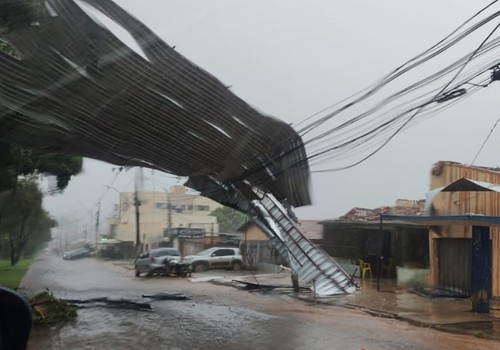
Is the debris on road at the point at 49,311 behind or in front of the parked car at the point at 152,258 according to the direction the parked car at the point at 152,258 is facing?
in front

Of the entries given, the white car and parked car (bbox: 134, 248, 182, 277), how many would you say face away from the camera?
0

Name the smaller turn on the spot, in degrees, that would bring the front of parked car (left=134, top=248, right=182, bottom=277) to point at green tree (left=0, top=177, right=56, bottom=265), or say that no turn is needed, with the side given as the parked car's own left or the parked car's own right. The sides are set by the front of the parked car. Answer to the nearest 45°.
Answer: approximately 45° to the parked car's own right

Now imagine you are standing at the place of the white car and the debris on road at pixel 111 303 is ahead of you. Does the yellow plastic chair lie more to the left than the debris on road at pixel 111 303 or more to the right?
left

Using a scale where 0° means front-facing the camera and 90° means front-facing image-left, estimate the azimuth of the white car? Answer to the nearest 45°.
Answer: approximately 90°

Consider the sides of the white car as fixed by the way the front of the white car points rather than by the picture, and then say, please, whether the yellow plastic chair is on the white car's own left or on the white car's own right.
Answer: on the white car's own left

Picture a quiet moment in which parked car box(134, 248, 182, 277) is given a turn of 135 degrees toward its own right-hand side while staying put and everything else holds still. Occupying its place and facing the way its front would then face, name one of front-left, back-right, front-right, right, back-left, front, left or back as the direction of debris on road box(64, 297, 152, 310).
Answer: back

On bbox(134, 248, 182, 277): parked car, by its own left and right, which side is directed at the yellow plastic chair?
left

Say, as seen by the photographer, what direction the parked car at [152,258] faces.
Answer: facing the viewer and to the left of the viewer

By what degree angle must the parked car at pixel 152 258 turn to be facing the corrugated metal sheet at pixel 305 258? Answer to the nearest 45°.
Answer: approximately 90° to its left
